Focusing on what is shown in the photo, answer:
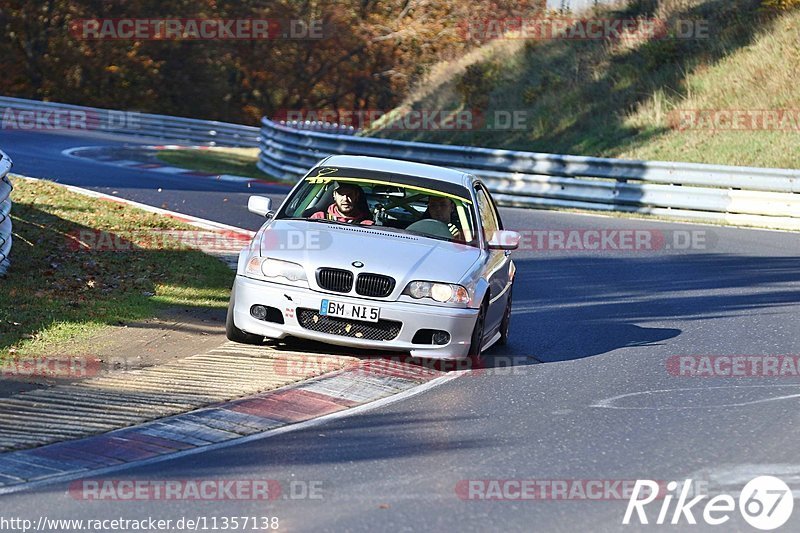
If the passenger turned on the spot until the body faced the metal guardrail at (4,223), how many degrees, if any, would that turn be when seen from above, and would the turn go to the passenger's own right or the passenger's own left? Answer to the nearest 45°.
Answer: approximately 135° to the passenger's own right

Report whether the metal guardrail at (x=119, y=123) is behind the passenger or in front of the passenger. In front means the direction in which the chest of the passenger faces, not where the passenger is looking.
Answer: behind

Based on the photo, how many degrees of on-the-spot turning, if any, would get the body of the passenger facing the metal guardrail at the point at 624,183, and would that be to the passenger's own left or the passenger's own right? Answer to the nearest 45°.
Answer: approximately 180°

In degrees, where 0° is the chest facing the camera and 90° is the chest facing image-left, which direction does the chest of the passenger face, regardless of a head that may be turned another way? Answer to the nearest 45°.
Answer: approximately 0°
